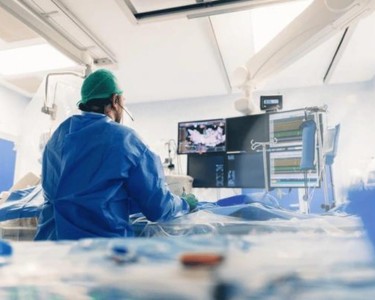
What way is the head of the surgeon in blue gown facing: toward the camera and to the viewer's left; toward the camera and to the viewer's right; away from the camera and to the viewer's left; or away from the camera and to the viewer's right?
away from the camera and to the viewer's right

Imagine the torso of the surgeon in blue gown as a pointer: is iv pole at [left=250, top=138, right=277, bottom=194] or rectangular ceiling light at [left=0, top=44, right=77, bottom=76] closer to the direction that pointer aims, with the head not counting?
the iv pole

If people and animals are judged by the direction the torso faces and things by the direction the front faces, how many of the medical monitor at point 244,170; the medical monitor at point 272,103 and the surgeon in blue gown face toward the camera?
2

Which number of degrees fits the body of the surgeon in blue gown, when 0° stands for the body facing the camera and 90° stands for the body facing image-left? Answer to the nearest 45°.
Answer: approximately 225°

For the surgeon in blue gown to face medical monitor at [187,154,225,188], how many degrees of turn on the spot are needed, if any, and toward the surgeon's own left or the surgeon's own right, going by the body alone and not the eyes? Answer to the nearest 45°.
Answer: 0° — they already face it

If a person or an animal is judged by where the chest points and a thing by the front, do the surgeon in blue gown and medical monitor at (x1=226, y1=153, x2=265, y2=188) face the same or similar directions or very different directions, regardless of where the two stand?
very different directions
